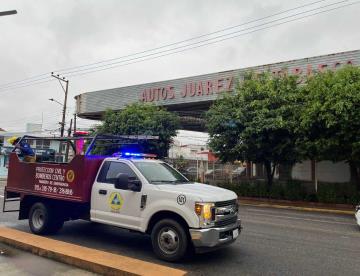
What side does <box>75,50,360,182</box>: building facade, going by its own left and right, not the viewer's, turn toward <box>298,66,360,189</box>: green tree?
left

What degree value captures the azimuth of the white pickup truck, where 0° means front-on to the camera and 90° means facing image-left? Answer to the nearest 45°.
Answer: approximately 315°

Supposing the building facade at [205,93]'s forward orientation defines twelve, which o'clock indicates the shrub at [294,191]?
The shrub is roughly at 9 o'clock from the building facade.

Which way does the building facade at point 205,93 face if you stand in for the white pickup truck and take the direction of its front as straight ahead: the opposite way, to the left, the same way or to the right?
to the right

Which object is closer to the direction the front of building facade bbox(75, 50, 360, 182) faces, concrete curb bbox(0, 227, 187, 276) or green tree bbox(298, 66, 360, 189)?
the concrete curb

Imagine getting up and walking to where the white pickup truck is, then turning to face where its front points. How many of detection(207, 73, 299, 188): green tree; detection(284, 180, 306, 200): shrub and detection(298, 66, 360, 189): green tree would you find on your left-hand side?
3

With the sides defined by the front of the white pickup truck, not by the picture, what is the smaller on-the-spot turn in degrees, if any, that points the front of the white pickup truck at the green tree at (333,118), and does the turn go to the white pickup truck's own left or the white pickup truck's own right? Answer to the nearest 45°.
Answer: approximately 90° to the white pickup truck's own left

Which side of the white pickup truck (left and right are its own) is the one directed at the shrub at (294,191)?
left

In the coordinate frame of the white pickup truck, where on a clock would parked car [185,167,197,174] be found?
The parked car is roughly at 8 o'clock from the white pickup truck.

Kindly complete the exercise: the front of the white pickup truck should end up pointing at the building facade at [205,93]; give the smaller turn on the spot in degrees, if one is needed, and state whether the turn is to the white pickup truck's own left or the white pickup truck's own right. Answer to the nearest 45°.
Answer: approximately 135° to the white pickup truck's own left

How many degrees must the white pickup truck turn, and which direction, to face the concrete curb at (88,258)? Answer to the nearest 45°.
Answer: approximately 90° to its right

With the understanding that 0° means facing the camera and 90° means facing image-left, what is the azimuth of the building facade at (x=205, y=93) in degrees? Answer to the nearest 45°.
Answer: approximately 45°
